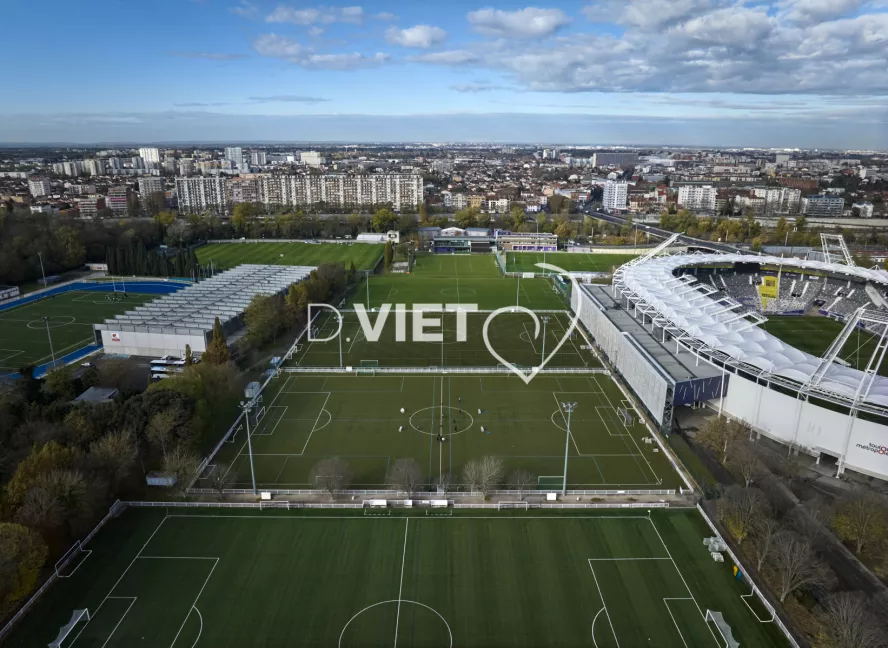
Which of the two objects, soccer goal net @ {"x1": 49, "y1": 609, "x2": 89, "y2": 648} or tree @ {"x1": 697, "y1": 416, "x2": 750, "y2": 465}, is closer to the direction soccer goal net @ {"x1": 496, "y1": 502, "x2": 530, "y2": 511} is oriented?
the soccer goal net

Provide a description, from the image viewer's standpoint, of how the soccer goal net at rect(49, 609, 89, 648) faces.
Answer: facing the viewer and to the right of the viewer

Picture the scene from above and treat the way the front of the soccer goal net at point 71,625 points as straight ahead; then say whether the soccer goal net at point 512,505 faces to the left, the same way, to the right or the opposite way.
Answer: to the right

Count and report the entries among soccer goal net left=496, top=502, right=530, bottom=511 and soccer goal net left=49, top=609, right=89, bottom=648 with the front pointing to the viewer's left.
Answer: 0

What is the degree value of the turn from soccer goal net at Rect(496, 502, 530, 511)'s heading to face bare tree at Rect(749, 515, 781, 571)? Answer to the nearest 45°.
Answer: approximately 90° to its left

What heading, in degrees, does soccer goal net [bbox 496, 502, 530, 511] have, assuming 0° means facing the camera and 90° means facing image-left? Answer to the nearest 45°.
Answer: approximately 0°

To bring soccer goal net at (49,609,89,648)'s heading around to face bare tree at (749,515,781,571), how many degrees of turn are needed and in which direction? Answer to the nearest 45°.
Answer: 0° — it already faces it

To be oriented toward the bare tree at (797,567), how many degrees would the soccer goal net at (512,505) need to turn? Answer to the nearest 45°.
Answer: approximately 45° to its left

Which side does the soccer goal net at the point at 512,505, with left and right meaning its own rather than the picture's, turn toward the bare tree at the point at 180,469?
right

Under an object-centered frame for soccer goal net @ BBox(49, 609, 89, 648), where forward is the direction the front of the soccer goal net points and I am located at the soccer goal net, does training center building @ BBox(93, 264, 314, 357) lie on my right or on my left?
on my left

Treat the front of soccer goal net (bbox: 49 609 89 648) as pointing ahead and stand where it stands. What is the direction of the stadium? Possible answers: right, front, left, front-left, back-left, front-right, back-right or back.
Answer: front-left

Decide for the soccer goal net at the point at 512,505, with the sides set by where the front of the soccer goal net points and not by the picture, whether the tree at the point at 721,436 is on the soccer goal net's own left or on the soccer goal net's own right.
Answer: on the soccer goal net's own left

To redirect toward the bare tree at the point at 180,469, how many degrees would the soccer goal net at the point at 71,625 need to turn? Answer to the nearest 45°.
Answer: approximately 90° to its left

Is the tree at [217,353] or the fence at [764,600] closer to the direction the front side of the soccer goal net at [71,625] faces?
the fence

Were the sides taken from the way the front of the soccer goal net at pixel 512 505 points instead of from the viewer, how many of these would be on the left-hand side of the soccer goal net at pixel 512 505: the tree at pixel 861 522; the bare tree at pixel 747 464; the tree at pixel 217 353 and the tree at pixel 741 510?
3

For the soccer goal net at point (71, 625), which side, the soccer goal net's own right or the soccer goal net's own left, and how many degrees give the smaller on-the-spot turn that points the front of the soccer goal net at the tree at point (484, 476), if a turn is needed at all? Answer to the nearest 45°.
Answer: approximately 45° to the soccer goal net's own left
